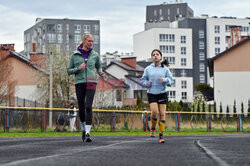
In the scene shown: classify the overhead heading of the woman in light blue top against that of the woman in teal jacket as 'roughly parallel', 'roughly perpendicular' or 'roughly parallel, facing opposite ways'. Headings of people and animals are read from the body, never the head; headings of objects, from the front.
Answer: roughly parallel

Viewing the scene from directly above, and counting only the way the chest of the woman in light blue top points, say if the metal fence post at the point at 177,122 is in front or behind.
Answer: behind

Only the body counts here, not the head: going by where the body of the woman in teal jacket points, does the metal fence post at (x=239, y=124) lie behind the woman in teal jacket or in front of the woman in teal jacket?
behind

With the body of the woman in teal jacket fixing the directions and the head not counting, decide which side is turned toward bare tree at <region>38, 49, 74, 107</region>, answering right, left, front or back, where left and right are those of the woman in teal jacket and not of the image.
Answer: back

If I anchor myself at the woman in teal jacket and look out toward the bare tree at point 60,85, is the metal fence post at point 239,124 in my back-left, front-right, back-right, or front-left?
front-right

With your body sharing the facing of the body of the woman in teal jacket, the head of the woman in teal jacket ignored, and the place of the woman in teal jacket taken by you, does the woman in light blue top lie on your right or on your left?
on your left

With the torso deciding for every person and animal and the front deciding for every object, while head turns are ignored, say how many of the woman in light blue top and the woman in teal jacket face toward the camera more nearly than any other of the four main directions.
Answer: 2

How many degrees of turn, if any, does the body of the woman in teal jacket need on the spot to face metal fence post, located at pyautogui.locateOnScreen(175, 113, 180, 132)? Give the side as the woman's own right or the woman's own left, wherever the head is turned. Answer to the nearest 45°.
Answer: approximately 180°

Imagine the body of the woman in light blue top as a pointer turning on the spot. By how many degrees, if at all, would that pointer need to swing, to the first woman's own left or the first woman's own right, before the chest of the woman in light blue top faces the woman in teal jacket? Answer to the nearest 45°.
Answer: approximately 45° to the first woman's own right

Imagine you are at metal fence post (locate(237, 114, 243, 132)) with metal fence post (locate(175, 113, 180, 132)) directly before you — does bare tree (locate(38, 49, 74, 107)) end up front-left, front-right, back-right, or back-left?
front-right

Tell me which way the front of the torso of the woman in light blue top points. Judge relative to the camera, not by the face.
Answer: toward the camera

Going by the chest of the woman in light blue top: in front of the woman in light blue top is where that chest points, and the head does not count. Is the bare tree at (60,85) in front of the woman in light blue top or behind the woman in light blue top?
behind
